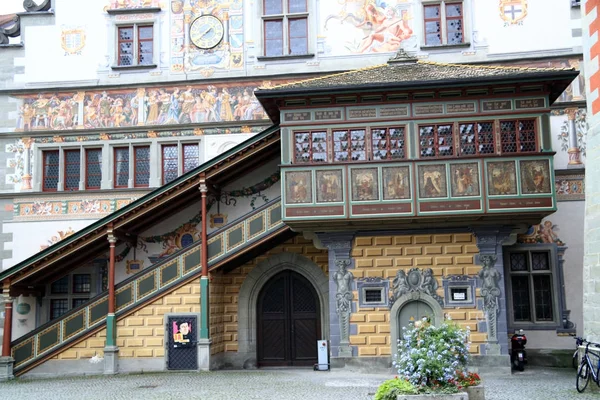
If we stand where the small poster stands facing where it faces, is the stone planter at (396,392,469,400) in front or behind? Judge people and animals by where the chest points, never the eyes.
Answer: in front

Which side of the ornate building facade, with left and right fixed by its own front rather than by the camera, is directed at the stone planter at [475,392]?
front

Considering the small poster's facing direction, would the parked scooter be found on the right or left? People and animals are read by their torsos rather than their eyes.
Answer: on its left

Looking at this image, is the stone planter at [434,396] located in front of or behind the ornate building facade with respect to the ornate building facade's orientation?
in front

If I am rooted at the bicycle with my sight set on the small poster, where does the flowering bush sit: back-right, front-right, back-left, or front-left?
front-left

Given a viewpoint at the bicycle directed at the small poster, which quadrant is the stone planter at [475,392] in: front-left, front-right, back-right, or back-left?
front-left

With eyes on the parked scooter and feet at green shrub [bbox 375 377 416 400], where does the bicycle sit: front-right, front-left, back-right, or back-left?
front-right

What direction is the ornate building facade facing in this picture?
toward the camera

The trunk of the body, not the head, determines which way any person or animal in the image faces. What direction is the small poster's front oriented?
toward the camera

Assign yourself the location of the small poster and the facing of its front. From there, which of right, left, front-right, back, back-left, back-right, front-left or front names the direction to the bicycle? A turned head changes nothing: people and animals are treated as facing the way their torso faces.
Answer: front-left

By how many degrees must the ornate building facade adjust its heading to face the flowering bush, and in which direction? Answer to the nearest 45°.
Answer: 0° — it already faces it
